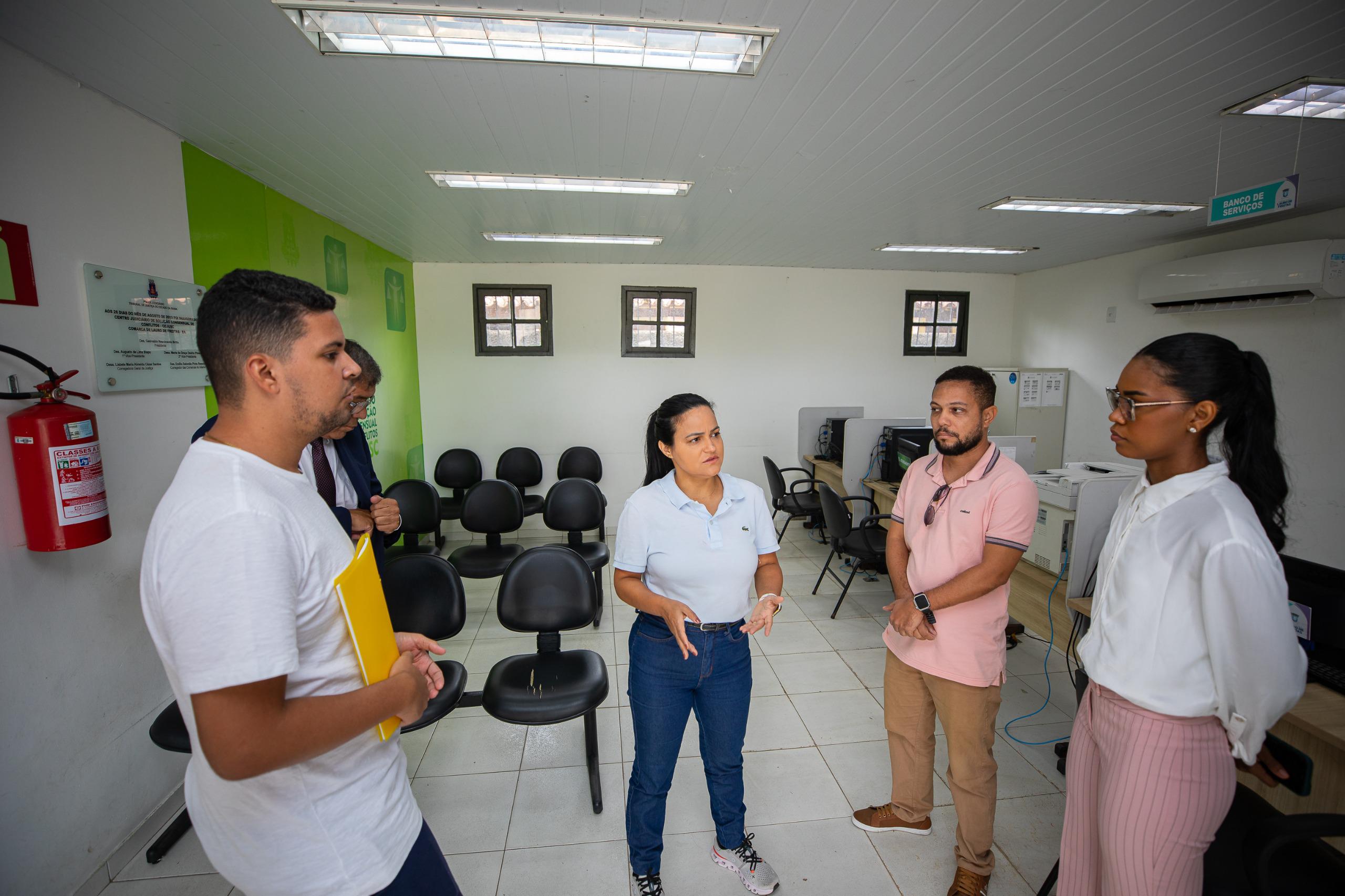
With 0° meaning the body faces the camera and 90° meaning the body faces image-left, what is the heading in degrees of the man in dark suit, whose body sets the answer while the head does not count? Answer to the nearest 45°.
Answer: approximately 315°

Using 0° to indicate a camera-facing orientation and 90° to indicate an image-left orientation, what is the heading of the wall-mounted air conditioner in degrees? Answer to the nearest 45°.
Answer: approximately 45°

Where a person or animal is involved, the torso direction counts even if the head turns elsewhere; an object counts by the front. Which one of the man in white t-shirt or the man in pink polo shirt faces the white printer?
the man in white t-shirt

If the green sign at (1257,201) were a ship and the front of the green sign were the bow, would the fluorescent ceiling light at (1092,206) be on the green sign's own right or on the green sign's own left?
on the green sign's own right

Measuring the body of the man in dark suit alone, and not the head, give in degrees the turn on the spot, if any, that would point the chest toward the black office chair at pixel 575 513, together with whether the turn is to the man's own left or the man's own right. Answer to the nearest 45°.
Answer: approximately 90° to the man's own left

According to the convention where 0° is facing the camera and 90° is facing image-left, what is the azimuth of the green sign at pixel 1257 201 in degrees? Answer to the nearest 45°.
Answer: approximately 45°

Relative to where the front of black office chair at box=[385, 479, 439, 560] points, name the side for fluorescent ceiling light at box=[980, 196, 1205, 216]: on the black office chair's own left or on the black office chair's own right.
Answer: on the black office chair's own left

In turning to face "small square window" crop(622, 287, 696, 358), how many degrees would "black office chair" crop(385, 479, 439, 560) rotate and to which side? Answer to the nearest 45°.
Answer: approximately 135° to its left

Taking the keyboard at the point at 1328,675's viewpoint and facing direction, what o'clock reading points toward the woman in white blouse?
The woman in white blouse is roughly at 11 o'clock from the keyboard.

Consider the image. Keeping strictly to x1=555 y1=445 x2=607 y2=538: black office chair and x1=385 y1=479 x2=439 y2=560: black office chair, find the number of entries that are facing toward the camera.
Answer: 2
